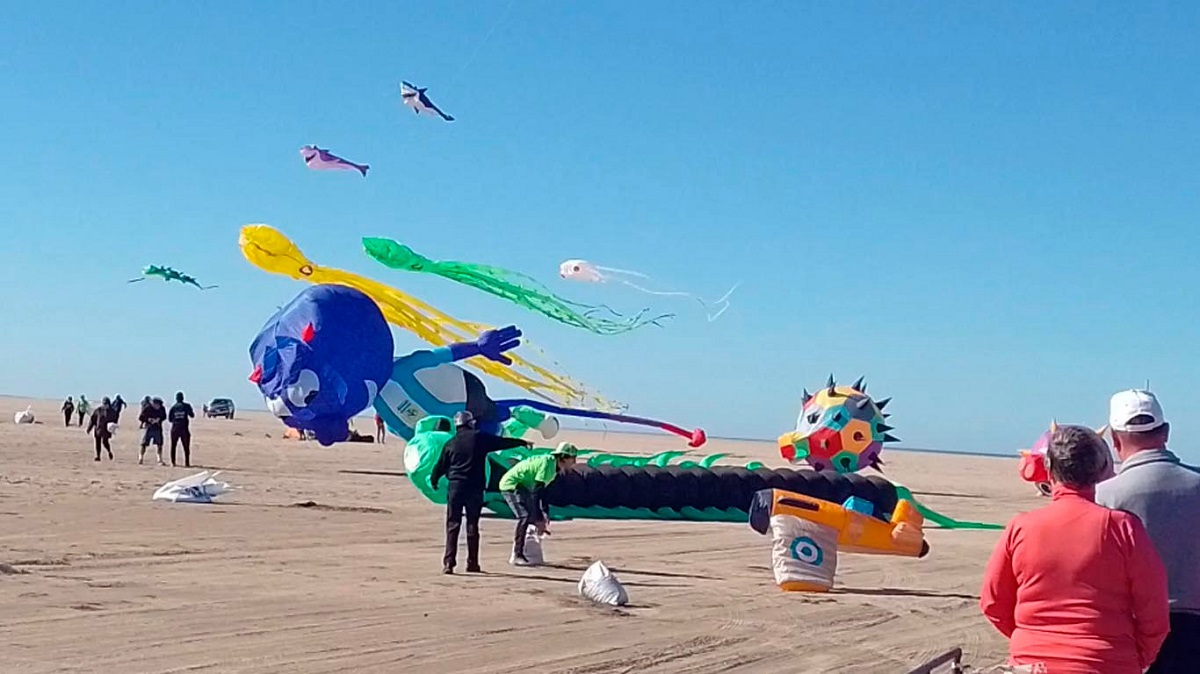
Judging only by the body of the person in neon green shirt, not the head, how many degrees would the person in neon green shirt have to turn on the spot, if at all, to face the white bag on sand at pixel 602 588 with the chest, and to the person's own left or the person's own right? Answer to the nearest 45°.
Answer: approximately 90° to the person's own right

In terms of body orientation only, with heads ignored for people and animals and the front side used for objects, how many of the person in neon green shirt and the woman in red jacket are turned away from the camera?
1

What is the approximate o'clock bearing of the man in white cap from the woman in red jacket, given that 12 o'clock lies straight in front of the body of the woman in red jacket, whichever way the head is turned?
The man in white cap is roughly at 1 o'clock from the woman in red jacket.

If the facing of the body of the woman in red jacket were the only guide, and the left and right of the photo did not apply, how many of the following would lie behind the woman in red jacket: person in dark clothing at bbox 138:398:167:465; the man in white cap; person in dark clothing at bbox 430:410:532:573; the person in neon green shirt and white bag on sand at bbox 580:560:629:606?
0

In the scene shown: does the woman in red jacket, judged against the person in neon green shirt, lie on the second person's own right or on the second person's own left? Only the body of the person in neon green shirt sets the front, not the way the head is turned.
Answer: on the second person's own right

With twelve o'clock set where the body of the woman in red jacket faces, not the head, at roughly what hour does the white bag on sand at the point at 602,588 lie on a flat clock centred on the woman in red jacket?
The white bag on sand is roughly at 11 o'clock from the woman in red jacket.

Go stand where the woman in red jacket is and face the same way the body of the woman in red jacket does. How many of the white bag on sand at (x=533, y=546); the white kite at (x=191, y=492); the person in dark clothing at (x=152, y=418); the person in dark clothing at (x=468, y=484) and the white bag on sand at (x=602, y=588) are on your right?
0

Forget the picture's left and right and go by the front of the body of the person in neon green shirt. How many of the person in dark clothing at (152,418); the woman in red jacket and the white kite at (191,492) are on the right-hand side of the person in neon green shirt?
1

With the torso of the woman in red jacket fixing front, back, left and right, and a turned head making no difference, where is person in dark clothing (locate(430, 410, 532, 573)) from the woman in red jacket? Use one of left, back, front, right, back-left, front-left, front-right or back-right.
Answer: front-left

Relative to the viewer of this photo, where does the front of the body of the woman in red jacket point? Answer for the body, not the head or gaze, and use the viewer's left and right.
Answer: facing away from the viewer

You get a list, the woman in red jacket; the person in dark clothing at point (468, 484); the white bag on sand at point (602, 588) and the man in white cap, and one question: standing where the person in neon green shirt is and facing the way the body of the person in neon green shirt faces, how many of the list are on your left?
0

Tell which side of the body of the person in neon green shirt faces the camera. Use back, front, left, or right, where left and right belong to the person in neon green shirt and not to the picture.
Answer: right

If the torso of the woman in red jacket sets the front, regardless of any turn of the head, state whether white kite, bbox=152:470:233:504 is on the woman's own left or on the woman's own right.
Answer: on the woman's own left

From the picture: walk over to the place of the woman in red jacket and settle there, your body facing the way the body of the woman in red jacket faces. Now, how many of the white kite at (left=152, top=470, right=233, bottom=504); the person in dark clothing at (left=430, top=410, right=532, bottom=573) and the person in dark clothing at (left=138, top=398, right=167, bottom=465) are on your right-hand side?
0

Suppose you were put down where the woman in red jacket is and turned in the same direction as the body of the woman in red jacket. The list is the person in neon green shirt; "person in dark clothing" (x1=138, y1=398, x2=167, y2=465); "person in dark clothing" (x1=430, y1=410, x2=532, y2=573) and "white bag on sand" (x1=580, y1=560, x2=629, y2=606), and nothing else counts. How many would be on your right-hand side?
0

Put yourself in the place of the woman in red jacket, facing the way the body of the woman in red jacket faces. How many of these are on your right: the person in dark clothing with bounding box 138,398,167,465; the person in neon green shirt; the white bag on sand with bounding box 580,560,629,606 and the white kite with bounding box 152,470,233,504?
0
